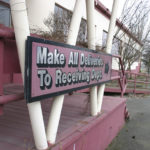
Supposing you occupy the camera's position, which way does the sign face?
facing the viewer and to the right of the viewer
